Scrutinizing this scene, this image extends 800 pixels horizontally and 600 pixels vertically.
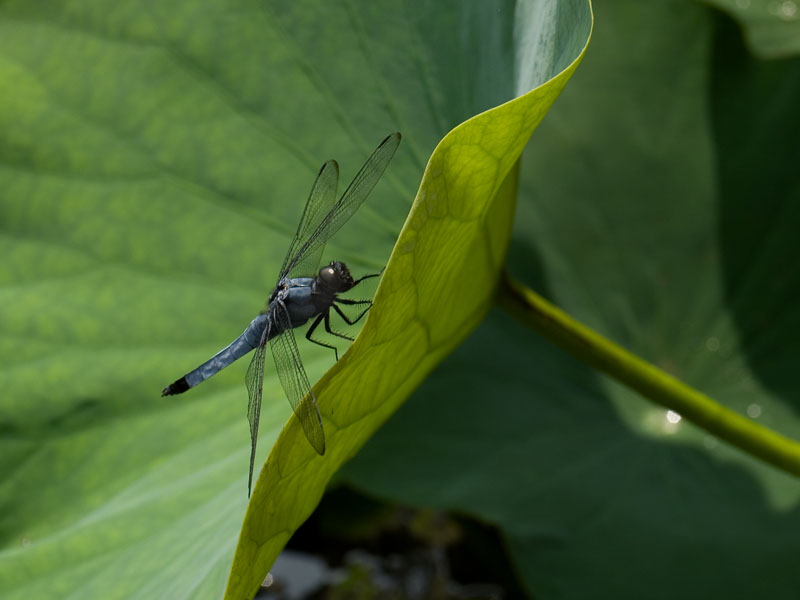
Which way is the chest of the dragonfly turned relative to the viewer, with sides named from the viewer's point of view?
facing to the right of the viewer
